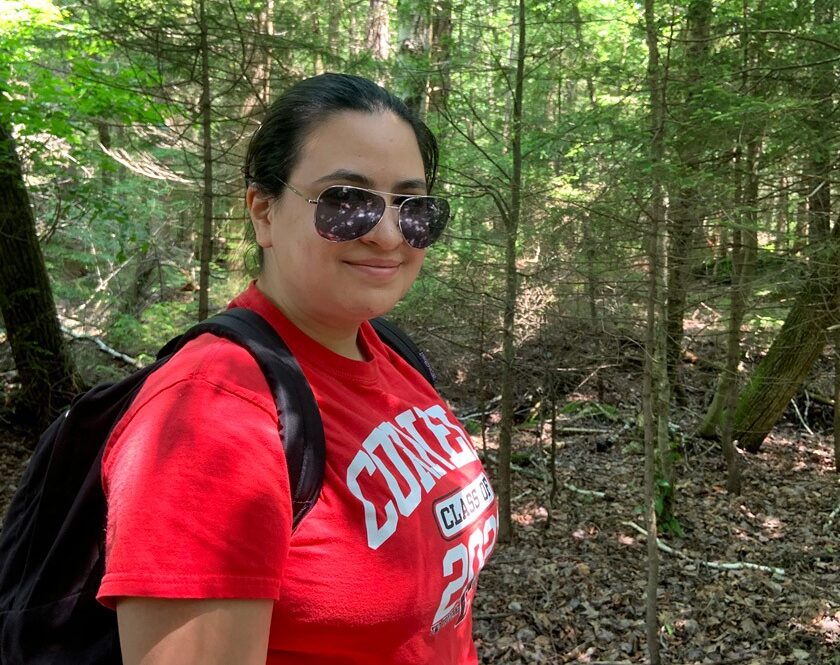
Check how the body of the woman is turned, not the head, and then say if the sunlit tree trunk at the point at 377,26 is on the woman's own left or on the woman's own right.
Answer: on the woman's own left

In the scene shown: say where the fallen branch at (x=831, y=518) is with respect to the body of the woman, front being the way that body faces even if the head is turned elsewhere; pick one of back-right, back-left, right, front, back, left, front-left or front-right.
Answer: left

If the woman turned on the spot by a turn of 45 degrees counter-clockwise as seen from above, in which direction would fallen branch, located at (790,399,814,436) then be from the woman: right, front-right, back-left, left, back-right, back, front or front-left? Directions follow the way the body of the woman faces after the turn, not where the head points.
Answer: front-left

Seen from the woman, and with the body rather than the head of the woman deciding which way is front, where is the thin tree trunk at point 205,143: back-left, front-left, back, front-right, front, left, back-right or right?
back-left

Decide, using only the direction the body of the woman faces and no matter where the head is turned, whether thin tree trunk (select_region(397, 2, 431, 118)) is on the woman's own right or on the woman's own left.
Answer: on the woman's own left

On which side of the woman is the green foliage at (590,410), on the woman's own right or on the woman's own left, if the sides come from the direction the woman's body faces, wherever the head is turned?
on the woman's own left

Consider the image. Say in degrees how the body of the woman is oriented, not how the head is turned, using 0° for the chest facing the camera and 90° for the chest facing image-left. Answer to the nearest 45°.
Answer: approximately 315°

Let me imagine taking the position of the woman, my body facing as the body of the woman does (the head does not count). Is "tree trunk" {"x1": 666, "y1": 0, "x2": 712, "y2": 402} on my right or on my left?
on my left

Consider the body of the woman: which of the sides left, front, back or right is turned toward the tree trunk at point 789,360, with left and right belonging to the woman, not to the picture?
left

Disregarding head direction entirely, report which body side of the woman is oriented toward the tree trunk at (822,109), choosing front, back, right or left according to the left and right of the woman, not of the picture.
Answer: left
